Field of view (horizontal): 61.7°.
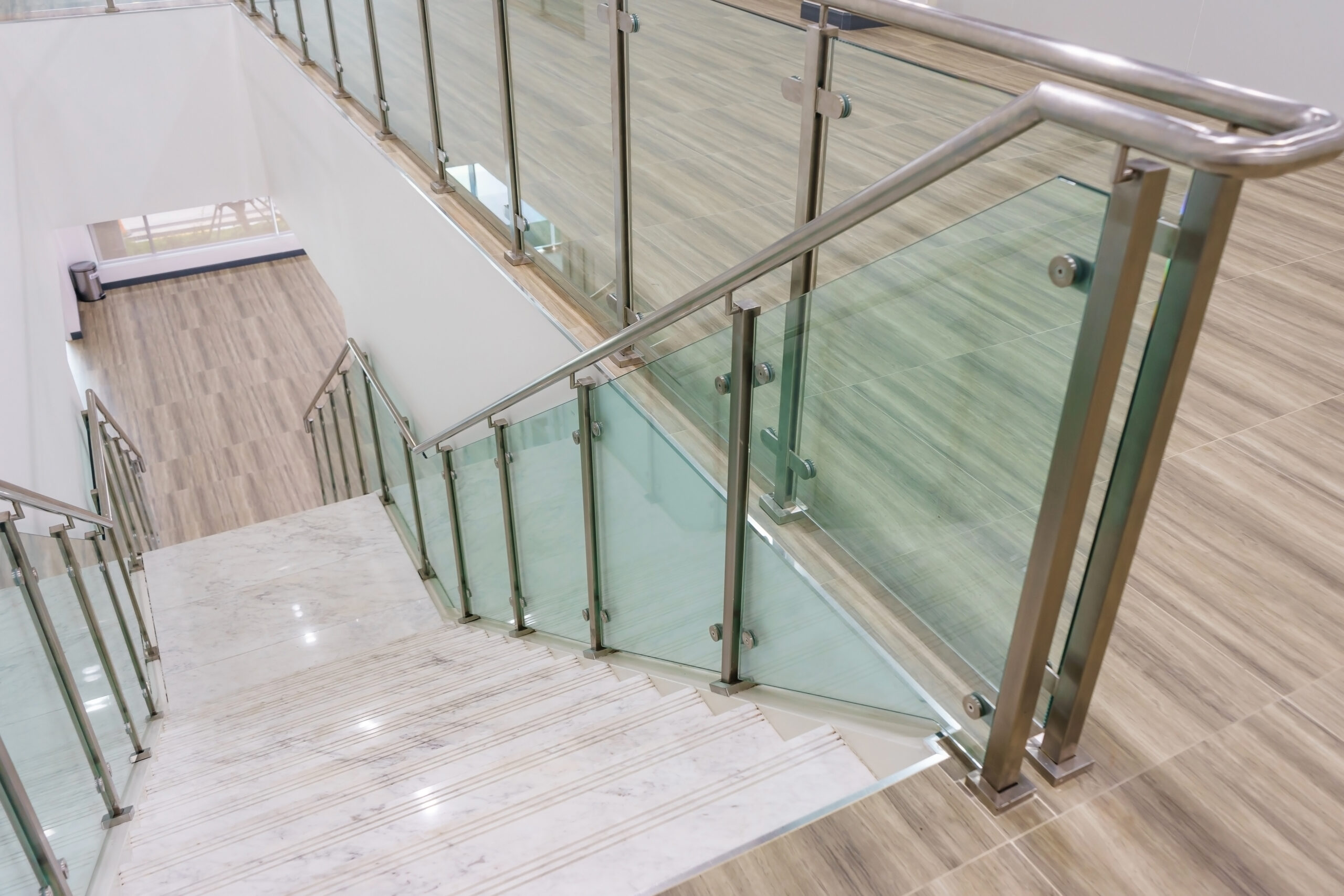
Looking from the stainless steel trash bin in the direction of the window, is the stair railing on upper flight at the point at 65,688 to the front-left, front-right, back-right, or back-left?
back-right

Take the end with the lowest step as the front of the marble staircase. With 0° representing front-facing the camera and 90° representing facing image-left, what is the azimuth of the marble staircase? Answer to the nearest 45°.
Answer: approximately 135°

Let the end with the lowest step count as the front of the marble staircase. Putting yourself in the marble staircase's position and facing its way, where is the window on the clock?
The window is roughly at 1 o'clock from the marble staircase.
